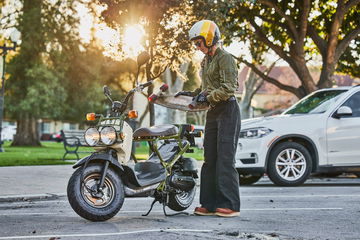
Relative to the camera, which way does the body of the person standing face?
to the viewer's left

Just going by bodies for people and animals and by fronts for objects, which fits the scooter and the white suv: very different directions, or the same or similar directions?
same or similar directions

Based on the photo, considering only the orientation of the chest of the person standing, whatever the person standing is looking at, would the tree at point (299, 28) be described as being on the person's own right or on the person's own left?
on the person's own right

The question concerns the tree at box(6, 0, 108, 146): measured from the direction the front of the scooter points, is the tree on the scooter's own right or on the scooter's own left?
on the scooter's own right

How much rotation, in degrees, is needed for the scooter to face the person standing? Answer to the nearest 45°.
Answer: approximately 135° to its left

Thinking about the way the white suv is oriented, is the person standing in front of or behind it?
in front

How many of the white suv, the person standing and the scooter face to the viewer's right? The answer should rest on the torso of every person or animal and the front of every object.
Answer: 0

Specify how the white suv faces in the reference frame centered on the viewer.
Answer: facing the viewer and to the left of the viewer

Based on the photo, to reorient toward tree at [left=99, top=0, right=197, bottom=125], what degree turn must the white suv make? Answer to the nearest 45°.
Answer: approximately 90° to its right

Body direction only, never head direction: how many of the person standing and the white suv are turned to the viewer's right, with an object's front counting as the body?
0

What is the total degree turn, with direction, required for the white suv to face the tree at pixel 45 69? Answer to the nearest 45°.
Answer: approximately 90° to its right

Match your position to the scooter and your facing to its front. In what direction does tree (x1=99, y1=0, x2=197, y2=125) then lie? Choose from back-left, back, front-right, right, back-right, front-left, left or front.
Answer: back-right
